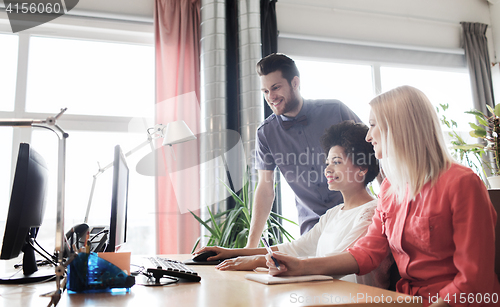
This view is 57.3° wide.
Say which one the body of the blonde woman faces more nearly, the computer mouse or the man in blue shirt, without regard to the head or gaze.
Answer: the computer mouse

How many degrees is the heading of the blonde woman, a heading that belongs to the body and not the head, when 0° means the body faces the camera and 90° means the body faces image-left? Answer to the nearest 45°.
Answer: approximately 45°

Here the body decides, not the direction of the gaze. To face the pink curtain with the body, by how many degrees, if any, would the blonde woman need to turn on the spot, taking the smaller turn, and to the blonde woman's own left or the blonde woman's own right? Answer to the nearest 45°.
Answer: approximately 90° to the blonde woman's own right

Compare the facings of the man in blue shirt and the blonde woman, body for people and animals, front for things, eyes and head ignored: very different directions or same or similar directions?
same or similar directions

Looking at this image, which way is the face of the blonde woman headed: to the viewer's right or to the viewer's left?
to the viewer's left

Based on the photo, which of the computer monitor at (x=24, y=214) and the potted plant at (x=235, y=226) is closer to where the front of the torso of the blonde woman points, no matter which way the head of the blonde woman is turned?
the computer monitor

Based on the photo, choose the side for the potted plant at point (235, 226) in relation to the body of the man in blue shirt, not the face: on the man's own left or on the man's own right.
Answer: on the man's own right
